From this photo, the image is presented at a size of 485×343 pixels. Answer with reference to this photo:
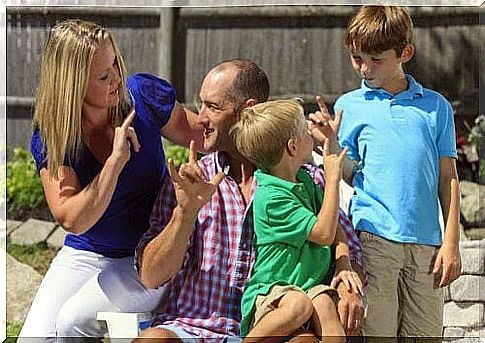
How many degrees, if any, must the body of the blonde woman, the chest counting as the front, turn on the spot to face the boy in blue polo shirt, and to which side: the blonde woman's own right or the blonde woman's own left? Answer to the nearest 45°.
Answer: approximately 45° to the blonde woman's own left

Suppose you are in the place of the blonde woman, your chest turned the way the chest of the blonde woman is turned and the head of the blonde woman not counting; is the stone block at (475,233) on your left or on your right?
on your left

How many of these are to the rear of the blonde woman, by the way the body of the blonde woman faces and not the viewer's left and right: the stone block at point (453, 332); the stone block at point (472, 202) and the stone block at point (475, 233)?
0

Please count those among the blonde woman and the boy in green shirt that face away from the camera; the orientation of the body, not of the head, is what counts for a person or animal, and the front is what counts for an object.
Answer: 0

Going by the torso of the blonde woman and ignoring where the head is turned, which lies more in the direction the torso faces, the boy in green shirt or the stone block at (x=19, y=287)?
the boy in green shirt

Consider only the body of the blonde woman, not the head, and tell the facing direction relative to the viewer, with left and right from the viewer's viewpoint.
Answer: facing the viewer and to the right of the viewer

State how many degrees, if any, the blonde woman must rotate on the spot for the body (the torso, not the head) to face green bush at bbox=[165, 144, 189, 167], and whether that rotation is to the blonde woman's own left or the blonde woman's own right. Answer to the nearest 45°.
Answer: approximately 90° to the blonde woman's own left

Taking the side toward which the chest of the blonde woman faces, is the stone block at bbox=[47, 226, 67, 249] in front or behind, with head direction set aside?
behind
